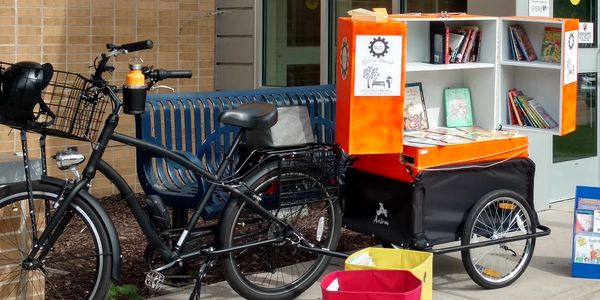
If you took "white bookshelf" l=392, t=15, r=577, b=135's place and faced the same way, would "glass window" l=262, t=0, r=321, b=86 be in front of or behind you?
behind

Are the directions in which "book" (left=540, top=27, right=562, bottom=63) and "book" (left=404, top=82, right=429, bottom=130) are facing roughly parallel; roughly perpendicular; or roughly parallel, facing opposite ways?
roughly parallel

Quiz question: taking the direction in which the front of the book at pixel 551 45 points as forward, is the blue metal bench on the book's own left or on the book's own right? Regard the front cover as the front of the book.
on the book's own right

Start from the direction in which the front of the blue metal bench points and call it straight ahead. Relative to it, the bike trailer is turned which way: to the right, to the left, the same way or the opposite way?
to the right

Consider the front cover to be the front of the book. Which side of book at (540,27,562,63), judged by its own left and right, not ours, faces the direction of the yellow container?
front

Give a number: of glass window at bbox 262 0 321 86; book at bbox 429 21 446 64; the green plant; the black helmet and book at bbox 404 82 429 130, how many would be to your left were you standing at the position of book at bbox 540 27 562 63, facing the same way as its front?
0

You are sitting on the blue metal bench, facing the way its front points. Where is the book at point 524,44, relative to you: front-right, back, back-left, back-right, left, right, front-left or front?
front-left

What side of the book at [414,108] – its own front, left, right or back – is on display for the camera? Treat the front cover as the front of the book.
front

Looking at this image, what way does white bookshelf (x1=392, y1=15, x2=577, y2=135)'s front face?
toward the camera

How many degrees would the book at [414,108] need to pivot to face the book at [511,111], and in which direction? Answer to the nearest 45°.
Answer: approximately 135° to its left

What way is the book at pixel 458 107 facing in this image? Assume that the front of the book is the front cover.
toward the camera

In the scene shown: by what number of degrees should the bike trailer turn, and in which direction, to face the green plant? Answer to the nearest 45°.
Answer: approximately 45° to its right

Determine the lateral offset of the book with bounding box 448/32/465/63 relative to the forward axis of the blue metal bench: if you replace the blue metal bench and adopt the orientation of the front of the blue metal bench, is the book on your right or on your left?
on your left

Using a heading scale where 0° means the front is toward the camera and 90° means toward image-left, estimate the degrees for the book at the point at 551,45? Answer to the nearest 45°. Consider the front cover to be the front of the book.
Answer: approximately 0°

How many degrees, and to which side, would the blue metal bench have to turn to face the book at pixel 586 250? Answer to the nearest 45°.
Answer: approximately 45° to its left

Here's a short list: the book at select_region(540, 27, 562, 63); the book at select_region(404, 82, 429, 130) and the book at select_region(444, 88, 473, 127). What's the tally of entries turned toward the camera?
3

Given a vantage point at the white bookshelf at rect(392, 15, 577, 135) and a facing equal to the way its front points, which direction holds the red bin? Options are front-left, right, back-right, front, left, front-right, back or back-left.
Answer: front
